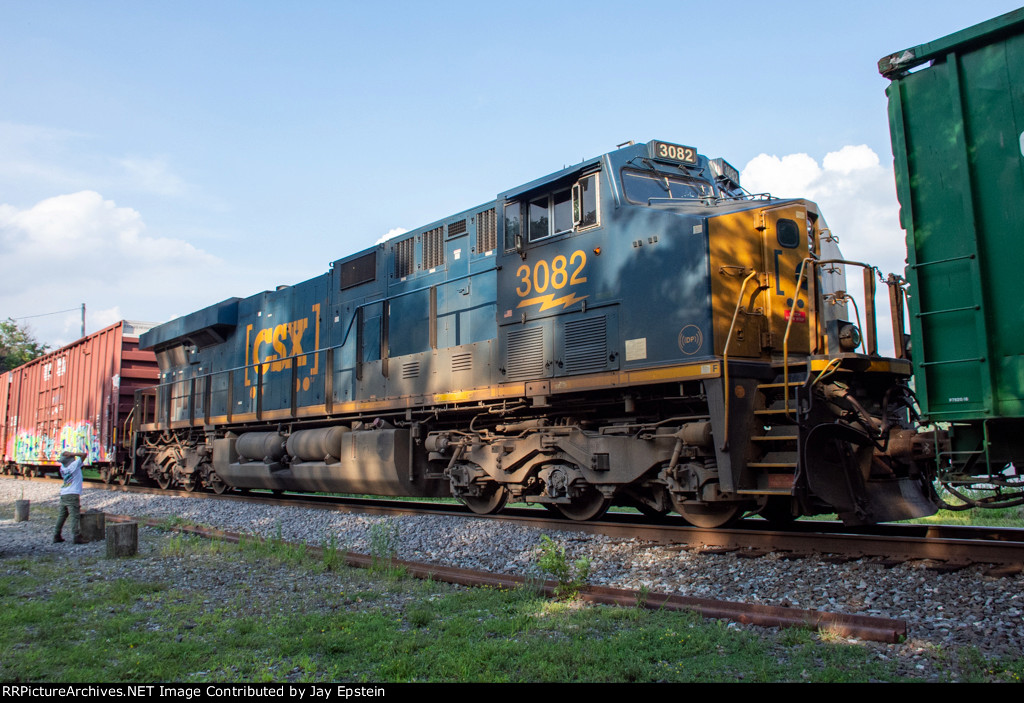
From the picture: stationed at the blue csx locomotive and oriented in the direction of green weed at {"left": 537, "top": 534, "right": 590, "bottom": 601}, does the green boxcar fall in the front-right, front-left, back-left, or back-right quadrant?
front-left

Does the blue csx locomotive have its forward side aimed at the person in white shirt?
no

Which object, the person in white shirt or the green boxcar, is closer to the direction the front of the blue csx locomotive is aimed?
the green boxcar

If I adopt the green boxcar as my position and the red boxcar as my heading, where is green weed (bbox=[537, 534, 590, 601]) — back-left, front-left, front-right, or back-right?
front-left

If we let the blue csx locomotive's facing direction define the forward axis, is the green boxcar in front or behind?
in front

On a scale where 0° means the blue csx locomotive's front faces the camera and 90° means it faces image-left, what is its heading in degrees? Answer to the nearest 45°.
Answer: approximately 315°
